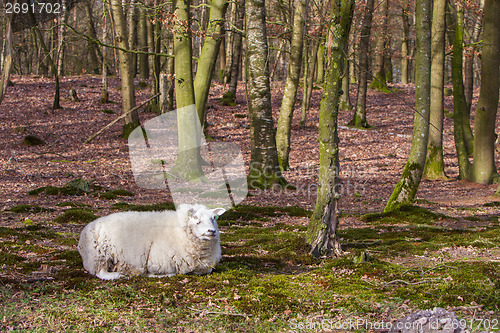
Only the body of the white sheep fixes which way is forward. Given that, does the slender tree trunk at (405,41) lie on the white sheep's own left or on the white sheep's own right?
on the white sheep's own left

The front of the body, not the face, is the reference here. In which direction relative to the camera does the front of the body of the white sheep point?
to the viewer's right

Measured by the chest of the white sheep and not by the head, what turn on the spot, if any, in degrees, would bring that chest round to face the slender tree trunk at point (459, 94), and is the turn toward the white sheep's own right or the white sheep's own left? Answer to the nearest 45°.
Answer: approximately 45° to the white sheep's own left

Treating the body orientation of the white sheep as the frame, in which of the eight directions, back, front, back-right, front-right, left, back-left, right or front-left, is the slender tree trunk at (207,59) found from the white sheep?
left

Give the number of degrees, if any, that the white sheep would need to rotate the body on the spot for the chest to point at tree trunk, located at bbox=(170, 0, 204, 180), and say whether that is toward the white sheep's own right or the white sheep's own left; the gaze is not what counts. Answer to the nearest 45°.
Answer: approximately 90° to the white sheep's own left

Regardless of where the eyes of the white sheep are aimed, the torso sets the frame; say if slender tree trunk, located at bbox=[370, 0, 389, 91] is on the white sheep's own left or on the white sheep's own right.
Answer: on the white sheep's own left

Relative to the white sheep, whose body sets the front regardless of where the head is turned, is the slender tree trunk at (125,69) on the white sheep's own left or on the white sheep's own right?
on the white sheep's own left

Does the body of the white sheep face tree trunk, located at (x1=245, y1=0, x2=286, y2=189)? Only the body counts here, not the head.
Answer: no

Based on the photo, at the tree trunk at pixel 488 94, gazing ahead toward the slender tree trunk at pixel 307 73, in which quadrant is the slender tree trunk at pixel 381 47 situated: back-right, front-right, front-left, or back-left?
front-right

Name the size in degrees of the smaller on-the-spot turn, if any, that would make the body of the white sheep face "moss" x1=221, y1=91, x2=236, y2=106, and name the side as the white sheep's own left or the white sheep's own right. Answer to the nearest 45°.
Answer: approximately 90° to the white sheep's own left

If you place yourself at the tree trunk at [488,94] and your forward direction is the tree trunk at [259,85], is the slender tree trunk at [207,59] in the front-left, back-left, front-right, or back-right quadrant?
front-right

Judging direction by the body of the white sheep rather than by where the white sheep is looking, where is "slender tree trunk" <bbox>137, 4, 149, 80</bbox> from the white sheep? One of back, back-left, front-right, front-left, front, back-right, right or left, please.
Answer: left

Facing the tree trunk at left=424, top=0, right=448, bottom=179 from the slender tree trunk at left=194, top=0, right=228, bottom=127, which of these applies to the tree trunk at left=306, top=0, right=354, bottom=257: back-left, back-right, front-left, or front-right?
front-right

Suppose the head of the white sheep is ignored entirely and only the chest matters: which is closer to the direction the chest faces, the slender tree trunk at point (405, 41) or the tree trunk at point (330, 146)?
the tree trunk

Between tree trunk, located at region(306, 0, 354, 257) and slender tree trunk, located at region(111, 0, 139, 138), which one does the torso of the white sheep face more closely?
the tree trunk
